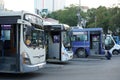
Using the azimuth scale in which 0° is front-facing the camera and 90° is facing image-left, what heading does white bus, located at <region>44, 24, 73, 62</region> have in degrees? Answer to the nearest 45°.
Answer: approximately 315°

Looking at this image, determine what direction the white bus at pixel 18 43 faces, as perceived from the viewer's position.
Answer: facing the viewer and to the right of the viewer

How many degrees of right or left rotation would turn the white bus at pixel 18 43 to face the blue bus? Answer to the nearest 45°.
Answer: approximately 90° to its left

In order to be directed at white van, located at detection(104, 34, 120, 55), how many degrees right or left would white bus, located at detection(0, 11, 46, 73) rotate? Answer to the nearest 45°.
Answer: approximately 90° to its left
